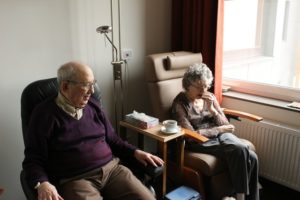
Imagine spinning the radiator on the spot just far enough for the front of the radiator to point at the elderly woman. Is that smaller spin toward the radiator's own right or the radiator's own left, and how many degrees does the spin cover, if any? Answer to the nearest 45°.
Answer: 0° — it already faces them

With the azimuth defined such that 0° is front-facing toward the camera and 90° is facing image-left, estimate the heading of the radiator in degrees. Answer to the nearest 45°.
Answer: approximately 45°

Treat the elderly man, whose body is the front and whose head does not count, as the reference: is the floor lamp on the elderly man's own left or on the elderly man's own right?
on the elderly man's own left

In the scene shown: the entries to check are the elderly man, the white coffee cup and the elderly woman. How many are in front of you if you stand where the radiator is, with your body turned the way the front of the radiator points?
3

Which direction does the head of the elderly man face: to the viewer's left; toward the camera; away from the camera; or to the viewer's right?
to the viewer's right

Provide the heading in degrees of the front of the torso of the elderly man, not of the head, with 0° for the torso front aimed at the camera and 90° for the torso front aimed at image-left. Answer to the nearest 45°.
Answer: approximately 315°
